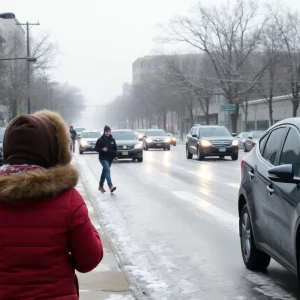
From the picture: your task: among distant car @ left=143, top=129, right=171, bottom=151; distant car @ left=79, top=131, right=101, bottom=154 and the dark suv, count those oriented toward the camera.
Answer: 3

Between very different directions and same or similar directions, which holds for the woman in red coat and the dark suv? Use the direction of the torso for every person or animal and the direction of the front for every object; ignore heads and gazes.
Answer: very different directions

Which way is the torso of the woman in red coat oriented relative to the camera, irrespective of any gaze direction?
away from the camera

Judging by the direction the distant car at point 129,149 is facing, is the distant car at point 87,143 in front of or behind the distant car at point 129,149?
behind

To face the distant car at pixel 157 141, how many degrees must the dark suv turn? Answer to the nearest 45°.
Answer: approximately 180°

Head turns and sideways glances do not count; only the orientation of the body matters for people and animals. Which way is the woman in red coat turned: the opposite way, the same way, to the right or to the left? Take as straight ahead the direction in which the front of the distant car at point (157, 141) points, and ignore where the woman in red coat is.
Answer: the opposite way

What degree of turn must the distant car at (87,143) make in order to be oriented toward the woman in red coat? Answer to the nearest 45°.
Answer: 0° — it already faces them

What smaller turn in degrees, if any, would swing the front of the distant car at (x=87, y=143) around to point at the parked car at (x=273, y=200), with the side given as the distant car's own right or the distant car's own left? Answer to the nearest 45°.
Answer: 0° — it already faces it

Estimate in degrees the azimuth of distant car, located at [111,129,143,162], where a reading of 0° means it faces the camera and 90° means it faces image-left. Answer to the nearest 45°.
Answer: approximately 0°

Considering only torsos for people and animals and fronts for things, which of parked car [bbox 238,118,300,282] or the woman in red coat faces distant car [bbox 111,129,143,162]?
the woman in red coat

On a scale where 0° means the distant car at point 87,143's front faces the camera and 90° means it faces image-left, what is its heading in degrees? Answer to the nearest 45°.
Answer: approximately 0°
